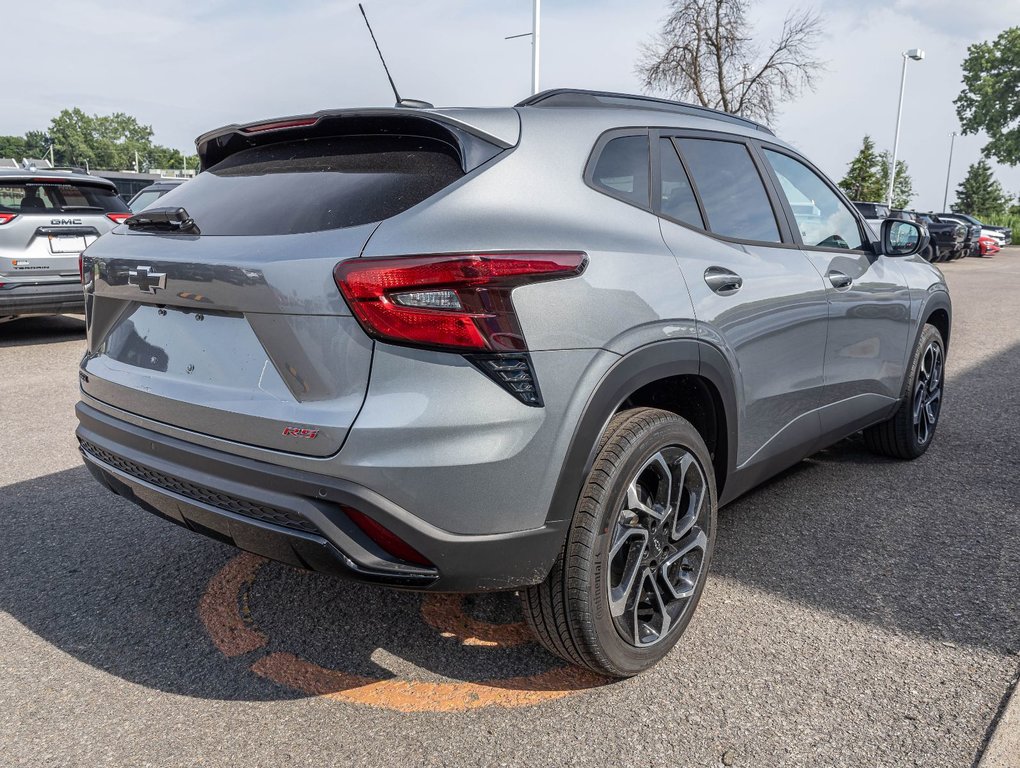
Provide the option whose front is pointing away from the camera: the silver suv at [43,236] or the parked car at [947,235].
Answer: the silver suv

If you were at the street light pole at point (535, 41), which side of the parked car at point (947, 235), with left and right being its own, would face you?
right

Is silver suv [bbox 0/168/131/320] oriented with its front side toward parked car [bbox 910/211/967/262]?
no

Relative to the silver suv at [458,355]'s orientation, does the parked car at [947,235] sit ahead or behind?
ahead

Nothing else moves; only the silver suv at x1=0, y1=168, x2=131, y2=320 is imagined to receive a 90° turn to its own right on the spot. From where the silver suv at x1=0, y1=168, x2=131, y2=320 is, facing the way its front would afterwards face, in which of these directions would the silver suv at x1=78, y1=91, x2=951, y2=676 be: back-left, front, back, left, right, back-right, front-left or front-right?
right

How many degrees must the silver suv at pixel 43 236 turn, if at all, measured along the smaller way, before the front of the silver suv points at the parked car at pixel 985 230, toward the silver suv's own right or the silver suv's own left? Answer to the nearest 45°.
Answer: approximately 90° to the silver suv's own right

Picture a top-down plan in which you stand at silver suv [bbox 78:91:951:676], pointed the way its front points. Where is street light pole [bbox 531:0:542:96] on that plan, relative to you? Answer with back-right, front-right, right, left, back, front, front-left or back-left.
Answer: front-left

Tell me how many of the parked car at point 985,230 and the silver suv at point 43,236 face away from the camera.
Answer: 1

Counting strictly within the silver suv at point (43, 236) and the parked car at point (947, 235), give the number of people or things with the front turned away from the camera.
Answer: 1

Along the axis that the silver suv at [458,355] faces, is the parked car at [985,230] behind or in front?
in front

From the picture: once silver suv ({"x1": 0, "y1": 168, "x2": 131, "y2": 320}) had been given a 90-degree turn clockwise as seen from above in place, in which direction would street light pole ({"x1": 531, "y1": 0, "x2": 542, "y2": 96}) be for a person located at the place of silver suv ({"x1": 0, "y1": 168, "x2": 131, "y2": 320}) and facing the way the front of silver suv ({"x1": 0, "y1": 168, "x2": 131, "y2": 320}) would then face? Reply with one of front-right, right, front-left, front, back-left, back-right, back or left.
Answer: front-left

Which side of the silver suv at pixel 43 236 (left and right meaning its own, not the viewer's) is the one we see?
back

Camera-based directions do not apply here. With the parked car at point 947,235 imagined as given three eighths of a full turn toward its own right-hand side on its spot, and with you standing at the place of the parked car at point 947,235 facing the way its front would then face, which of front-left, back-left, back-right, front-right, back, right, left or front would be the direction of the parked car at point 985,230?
right

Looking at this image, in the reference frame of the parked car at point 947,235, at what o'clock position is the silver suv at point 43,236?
The silver suv is roughly at 2 o'clock from the parked car.

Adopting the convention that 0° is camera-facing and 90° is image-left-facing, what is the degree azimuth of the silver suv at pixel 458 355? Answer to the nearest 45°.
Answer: approximately 225°

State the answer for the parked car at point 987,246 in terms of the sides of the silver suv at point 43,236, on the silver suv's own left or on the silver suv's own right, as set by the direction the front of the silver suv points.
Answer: on the silver suv's own right

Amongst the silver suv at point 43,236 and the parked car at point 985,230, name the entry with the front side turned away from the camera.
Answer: the silver suv
